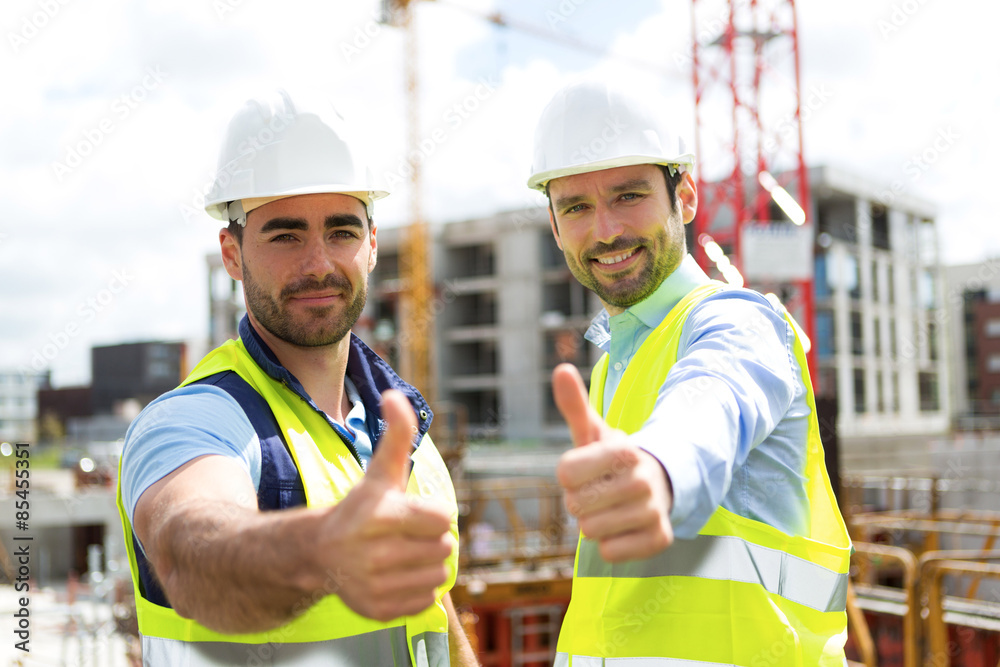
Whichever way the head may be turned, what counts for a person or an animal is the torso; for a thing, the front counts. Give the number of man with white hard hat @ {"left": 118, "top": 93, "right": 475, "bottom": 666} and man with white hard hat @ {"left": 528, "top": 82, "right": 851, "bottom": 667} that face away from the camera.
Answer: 0

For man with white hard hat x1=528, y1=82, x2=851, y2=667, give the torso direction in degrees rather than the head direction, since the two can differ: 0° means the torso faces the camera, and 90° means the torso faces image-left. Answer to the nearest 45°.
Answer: approximately 45°

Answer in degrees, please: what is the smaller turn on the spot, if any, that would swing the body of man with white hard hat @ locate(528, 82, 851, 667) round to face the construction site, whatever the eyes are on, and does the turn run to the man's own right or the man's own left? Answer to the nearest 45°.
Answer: approximately 135° to the man's own right

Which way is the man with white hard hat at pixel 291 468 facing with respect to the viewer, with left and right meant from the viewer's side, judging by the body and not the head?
facing the viewer and to the right of the viewer
